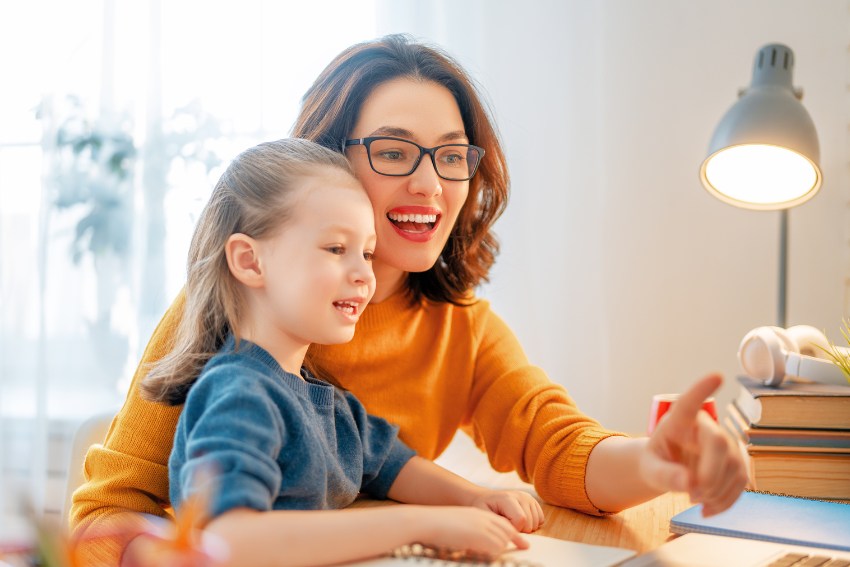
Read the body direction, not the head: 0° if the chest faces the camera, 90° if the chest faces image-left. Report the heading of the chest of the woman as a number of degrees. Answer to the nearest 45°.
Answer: approximately 315°

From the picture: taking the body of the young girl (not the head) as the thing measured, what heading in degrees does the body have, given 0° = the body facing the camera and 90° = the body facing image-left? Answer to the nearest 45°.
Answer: approximately 315°
